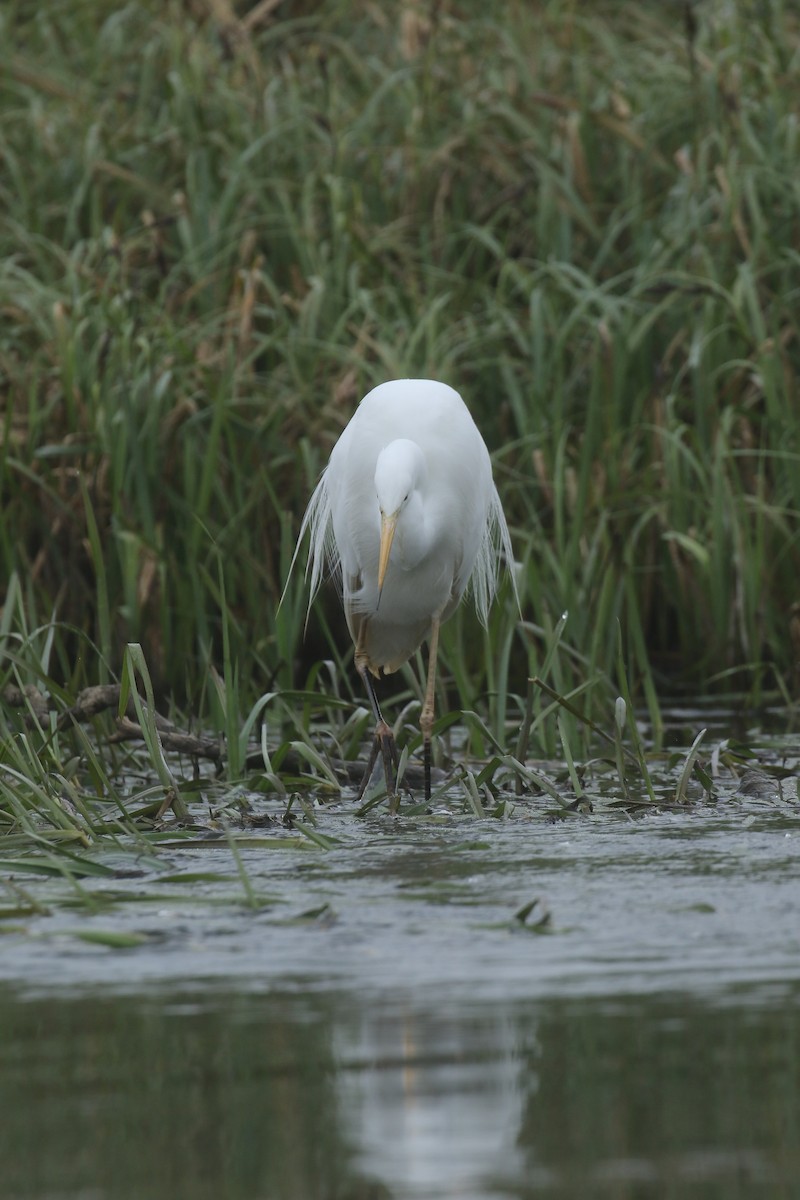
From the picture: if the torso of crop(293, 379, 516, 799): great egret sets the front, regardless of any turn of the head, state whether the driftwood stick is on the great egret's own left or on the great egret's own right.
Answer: on the great egret's own right

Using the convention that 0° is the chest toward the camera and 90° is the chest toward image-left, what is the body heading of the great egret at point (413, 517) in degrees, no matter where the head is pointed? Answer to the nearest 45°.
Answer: approximately 0°
